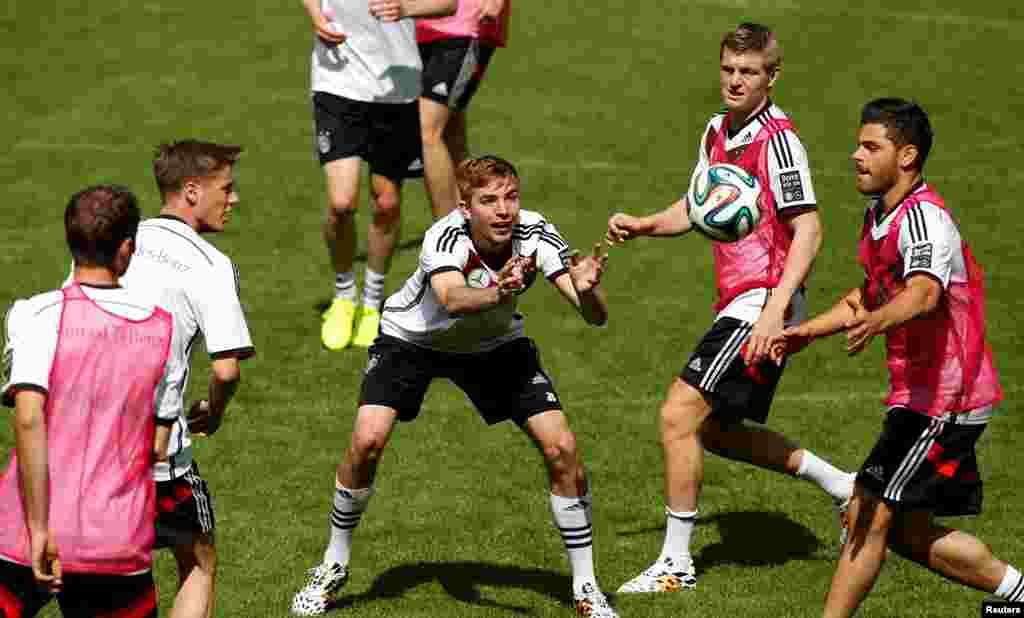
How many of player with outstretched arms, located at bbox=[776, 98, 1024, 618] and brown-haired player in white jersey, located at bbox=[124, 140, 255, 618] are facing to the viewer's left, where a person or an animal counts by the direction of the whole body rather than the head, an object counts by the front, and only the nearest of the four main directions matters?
1

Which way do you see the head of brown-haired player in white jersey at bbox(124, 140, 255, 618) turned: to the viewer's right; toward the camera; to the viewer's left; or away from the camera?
to the viewer's right

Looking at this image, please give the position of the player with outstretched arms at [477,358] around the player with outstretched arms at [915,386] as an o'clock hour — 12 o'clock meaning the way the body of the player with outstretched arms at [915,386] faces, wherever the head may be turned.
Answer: the player with outstretched arms at [477,358] is roughly at 12 o'clock from the player with outstretched arms at [915,386].

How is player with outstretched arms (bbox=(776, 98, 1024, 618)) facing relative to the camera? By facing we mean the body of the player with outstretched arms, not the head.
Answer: to the viewer's left

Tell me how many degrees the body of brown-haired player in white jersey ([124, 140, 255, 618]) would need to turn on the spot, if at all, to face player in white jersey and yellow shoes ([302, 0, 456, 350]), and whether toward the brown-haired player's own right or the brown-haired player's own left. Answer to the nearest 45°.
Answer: approximately 45° to the brown-haired player's own left

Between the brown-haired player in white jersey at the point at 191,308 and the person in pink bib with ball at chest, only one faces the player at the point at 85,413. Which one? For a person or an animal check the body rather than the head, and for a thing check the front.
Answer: the person in pink bib with ball at chest
